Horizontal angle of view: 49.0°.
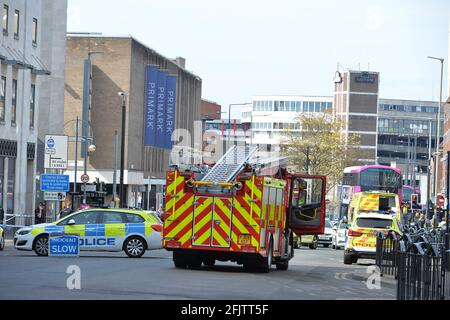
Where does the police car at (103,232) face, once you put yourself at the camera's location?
facing to the left of the viewer

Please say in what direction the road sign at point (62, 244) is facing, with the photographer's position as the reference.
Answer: facing the viewer

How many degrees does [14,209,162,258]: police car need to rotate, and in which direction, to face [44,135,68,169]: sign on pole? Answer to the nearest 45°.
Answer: approximately 90° to its right

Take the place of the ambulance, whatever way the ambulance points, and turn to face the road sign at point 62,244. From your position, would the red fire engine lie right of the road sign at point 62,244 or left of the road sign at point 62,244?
left

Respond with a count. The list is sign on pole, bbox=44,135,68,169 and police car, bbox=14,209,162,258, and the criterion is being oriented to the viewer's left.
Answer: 1

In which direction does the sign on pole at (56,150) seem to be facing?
toward the camera

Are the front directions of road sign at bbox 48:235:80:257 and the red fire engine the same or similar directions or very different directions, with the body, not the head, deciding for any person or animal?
very different directions

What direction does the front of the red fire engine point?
away from the camera
